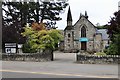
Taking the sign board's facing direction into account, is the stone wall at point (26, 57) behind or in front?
in front

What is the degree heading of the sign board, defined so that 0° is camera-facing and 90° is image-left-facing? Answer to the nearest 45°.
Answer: approximately 0°

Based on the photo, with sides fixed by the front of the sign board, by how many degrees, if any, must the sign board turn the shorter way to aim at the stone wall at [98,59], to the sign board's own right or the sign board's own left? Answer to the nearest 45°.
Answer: approximately 45° to the sign board's own left
